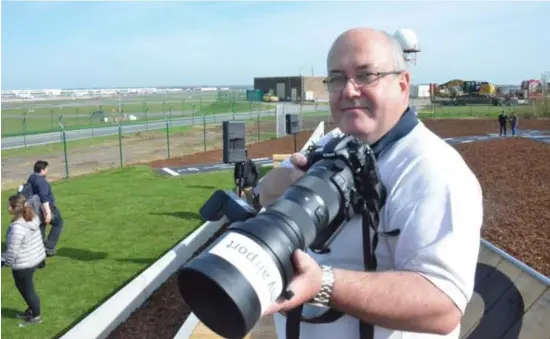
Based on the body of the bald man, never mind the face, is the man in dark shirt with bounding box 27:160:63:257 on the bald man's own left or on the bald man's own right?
on the bald man's own right

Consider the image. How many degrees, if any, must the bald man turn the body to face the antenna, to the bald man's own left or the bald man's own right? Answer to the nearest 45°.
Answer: approximately 135° to the bald man's own right

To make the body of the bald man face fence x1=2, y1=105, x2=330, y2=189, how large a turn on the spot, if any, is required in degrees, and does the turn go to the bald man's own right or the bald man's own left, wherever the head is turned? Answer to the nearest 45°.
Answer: approximately 90° to the bald man's own right

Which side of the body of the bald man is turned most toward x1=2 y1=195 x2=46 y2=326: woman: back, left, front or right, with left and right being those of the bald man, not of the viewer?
right

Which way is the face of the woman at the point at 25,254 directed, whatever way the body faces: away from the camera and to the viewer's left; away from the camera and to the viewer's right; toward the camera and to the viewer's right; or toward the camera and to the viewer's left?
away from the camera and to the viewer's left

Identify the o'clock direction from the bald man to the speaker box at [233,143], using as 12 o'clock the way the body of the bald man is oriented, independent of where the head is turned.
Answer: The speaker box is roughly at 4 o'clock from the bald man.

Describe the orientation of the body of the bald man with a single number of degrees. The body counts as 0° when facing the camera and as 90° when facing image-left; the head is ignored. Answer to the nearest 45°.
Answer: approximately 45°
